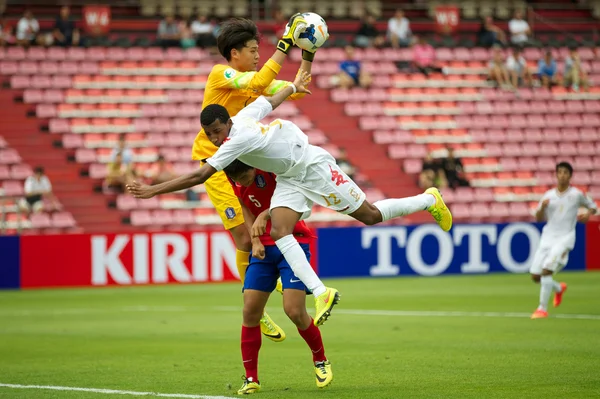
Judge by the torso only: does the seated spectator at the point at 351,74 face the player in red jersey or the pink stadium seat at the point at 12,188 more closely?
the player in red jersey

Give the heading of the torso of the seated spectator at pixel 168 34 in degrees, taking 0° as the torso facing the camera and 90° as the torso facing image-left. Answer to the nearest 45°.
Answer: approximately 0°

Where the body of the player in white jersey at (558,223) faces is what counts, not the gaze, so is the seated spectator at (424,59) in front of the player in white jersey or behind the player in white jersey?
behind

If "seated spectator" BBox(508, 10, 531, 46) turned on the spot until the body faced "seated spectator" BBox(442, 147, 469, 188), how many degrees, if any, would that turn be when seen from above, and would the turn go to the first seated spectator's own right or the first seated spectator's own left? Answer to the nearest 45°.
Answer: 0° — they already face them

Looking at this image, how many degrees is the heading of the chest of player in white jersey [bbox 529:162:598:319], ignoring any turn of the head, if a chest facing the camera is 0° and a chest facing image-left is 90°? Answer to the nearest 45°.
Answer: approximately 0°

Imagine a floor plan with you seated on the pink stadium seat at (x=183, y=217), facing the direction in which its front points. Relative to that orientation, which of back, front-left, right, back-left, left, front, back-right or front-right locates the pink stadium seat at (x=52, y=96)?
back-right
